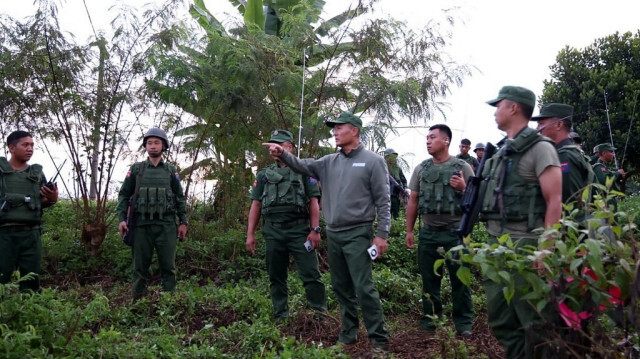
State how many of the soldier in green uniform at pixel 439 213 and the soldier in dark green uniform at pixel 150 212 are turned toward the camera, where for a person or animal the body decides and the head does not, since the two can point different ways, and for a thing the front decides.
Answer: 2

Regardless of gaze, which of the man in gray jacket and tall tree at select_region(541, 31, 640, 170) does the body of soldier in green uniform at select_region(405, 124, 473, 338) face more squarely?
the man in gray jacket

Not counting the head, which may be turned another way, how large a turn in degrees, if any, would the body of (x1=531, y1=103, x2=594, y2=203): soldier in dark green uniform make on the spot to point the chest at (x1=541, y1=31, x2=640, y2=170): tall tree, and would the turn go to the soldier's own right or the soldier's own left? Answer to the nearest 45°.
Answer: approximately 90° to the soldier's own right

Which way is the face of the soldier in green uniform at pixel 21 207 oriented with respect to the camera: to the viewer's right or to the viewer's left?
to the viewer's right

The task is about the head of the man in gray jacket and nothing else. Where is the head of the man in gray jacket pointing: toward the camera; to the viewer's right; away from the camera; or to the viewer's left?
to the viewer's left

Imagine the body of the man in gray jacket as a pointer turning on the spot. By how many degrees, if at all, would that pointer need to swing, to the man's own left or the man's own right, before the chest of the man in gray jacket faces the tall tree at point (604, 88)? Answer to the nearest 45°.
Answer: approximately 180°

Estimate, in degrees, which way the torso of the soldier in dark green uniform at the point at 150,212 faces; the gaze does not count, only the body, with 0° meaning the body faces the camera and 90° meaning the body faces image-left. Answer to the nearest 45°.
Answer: approximately 0°
